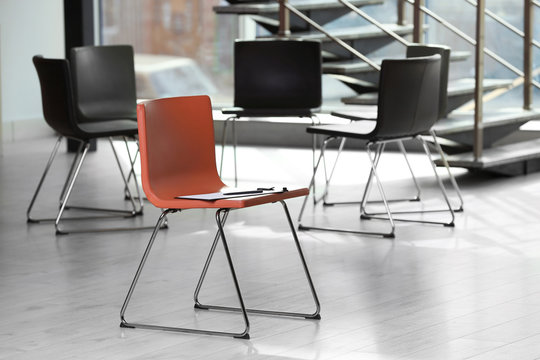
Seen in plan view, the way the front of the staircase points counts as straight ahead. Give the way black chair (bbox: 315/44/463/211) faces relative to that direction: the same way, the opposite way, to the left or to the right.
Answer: to the right

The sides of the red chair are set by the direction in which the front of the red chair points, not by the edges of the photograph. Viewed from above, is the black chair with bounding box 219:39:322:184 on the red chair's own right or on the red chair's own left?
on the red chair's own left

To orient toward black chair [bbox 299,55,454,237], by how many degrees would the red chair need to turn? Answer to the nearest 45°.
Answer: approximately 90° to its left

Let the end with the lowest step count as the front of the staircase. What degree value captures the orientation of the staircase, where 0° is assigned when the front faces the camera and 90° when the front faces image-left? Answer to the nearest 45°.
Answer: approximately 315°
